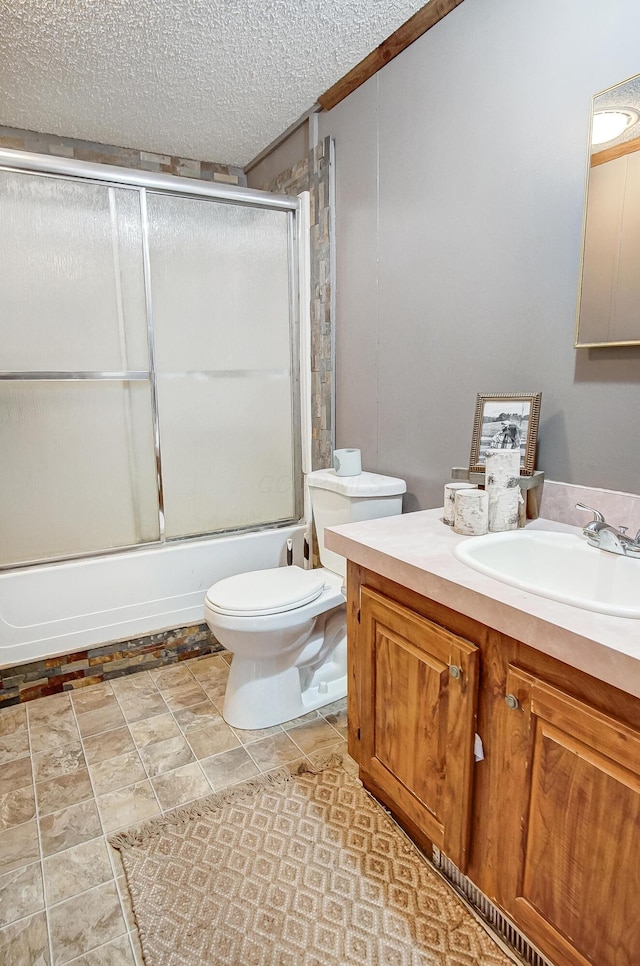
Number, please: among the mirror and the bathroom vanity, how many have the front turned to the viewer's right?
0

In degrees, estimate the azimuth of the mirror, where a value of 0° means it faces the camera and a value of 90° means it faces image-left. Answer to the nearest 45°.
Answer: approximately 45°

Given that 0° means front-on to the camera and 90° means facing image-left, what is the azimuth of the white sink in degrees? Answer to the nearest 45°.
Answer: approximately 45°

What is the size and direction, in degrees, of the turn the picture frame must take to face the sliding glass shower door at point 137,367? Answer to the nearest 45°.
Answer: approximately 45° to its right

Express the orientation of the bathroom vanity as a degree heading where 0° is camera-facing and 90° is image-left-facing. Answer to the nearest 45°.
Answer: approximately 45°
